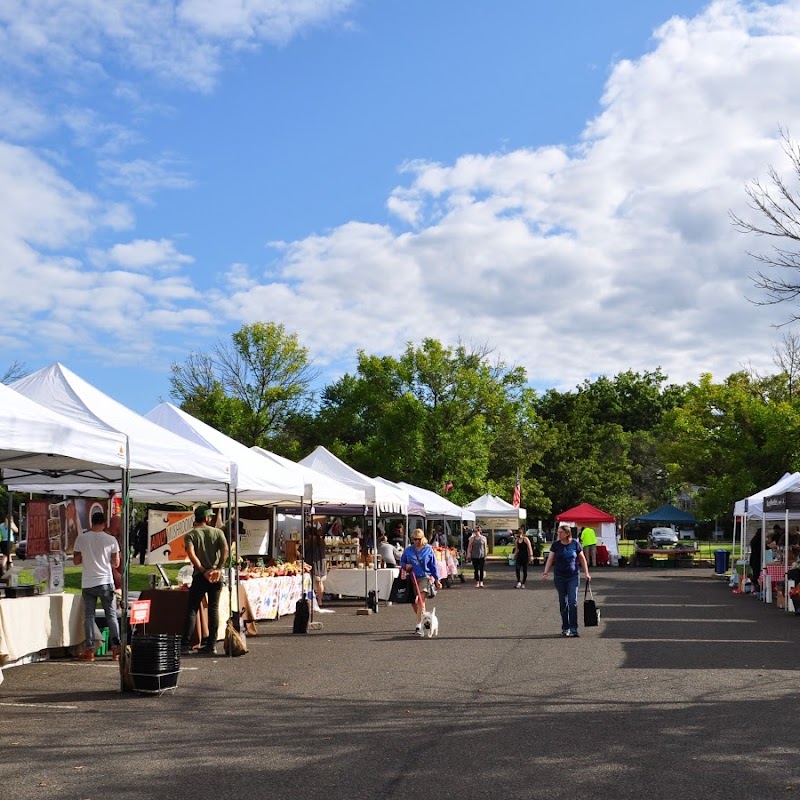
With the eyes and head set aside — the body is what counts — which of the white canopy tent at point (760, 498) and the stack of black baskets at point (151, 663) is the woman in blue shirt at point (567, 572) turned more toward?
the stack of black baskets

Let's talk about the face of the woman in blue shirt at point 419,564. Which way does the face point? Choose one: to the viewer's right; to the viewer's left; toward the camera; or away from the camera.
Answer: toward the camera

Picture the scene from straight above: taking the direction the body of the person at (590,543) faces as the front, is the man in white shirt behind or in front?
behind

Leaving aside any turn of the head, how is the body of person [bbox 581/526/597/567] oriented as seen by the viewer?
away from the camera

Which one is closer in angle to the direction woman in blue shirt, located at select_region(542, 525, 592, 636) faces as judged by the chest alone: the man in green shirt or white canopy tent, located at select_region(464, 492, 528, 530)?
the man in green shirt

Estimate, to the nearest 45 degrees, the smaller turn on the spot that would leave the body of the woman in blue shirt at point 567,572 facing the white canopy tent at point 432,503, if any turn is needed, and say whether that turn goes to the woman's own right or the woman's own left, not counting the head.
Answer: approximately 180°

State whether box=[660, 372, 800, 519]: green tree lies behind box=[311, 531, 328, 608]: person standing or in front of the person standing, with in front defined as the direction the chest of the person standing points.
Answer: in front

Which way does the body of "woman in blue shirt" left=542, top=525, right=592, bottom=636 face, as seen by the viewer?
toward the camera

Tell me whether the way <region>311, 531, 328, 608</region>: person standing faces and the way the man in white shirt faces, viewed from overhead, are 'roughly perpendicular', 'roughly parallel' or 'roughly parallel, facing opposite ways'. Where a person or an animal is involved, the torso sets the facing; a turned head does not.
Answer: roughly parallel

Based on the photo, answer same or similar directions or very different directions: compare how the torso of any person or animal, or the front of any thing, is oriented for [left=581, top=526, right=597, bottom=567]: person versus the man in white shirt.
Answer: same or similar directions

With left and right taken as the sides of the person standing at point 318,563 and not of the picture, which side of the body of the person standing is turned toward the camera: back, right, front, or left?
back

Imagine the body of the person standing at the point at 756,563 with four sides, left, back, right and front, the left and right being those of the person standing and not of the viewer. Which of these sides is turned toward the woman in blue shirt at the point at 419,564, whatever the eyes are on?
back

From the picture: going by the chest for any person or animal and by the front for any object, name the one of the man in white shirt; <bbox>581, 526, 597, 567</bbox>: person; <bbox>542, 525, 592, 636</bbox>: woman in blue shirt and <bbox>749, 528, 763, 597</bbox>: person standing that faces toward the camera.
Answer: the woman in blue shirt

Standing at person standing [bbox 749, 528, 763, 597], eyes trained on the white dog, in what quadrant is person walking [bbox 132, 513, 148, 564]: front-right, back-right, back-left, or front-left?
front-right
